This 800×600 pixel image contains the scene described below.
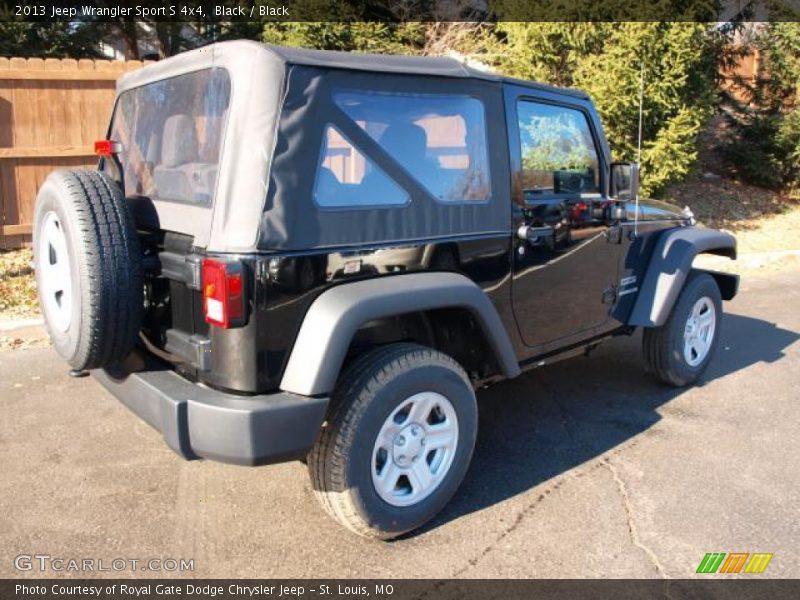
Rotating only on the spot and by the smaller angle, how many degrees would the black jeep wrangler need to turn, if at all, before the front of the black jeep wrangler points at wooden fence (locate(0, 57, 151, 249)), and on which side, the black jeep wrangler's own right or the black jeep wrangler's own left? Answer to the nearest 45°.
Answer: approximately 90° to the black jeep wrangler's own left

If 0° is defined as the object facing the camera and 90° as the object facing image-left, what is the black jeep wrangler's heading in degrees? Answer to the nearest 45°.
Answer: approximately 225°
